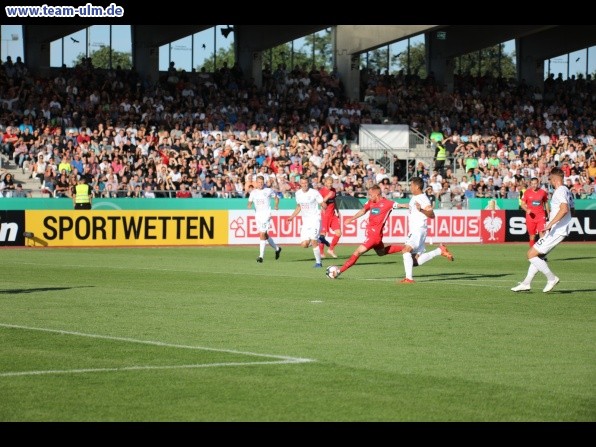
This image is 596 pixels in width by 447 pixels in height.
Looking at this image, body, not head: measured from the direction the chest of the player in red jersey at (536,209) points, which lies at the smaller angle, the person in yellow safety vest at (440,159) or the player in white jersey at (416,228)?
the player in white jersey

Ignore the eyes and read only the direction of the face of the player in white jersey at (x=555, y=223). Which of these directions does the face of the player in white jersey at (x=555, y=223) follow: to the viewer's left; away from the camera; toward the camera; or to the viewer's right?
to the viewer's left

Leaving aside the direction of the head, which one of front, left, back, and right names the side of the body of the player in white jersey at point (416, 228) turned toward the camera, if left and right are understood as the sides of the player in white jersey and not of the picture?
left

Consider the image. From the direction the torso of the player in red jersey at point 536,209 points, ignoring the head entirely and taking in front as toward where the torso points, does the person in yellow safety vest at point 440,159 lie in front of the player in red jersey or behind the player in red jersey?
behind

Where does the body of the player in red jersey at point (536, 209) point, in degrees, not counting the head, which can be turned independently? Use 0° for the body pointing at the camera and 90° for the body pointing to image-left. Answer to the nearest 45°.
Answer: approximately 0°

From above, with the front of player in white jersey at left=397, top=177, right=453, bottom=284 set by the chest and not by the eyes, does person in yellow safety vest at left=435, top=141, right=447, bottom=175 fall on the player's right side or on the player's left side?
on the player's right side

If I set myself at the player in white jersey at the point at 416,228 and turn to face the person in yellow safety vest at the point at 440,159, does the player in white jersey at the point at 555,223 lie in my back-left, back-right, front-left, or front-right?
back-right

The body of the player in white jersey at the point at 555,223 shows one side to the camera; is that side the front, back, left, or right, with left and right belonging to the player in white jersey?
left

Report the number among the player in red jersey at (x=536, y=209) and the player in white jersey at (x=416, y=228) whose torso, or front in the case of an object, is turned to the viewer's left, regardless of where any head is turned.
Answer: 1

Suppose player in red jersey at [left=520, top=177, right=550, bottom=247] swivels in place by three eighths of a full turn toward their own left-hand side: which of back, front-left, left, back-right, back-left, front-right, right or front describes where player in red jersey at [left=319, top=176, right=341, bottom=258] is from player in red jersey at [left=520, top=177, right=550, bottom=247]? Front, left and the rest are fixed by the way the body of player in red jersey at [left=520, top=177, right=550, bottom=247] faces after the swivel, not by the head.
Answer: back-left
